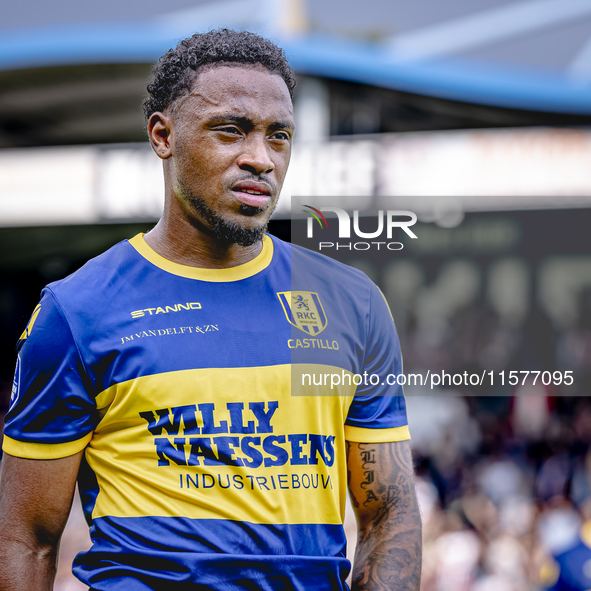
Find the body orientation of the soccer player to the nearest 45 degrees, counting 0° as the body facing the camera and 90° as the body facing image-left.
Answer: approximately 315°

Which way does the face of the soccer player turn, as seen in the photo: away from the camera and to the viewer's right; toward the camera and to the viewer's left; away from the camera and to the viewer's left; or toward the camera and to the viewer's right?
toward the camera and to the viewer's right
